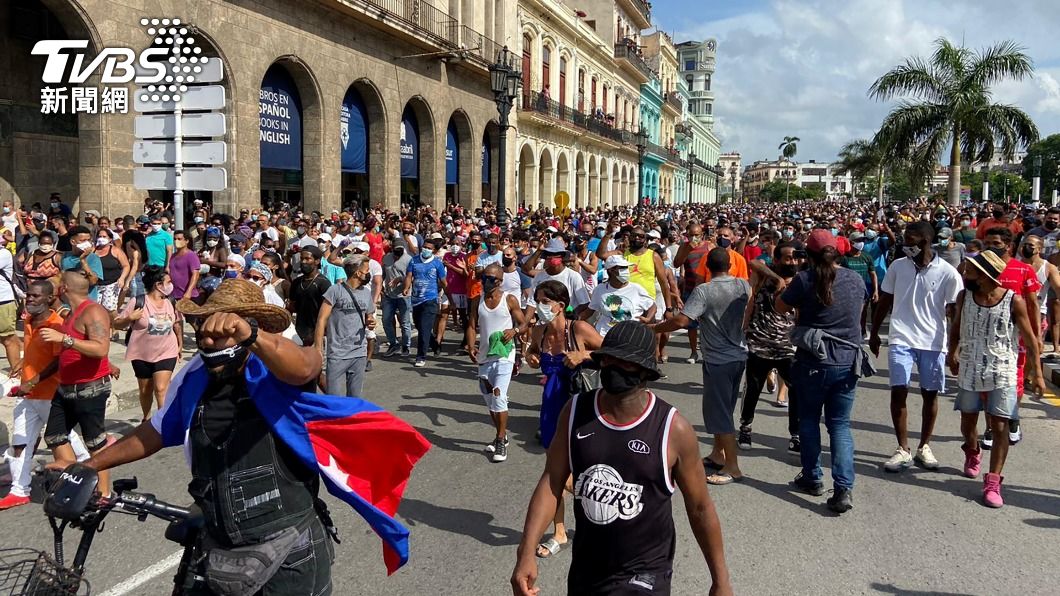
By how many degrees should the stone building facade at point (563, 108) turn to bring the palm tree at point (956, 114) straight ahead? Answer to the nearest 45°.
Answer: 0° — it already faces it

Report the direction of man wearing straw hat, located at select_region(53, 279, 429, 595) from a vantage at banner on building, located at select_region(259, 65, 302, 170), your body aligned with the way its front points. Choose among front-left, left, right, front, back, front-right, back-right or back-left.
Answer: front-right

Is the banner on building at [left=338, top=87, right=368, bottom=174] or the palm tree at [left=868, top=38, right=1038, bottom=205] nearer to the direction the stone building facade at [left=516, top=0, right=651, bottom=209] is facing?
the palm tree

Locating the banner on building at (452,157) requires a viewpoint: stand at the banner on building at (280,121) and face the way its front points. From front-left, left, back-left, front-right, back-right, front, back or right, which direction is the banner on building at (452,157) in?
left

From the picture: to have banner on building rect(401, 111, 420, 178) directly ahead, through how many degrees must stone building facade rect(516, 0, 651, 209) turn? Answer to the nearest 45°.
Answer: approximately 45° to its right

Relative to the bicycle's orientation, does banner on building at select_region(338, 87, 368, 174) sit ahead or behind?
behind

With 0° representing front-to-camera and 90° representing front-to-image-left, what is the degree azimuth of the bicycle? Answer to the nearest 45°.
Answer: approximately 45°

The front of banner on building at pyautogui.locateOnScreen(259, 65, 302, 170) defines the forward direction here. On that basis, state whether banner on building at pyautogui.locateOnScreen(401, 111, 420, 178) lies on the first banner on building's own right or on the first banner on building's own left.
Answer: on the first banner on building's own left

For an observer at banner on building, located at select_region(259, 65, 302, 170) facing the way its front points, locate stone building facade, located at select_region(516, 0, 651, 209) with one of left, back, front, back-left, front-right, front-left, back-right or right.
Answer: left

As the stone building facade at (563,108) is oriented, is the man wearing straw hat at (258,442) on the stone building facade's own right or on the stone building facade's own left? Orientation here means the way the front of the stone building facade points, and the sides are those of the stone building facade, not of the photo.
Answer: on the stone building facade's own right

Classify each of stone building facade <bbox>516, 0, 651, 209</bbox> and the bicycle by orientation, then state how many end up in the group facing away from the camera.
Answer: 0

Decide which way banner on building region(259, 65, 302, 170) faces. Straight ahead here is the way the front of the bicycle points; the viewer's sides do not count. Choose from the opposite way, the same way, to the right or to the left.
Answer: to the left

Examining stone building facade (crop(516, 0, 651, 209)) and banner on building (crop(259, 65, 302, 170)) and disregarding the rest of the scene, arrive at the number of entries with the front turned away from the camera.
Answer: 0

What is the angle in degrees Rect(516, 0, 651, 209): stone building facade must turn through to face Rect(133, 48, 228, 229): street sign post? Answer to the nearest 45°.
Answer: approximately 45° to its right

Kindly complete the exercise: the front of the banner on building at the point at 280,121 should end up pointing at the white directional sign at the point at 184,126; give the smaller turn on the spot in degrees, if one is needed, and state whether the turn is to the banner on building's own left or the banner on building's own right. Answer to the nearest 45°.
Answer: approximately 45° to the banner on building's own right

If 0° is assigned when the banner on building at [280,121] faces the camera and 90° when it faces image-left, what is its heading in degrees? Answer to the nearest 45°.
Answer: approximately 315°

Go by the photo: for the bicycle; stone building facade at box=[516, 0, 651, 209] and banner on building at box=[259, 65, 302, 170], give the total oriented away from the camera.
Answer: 0

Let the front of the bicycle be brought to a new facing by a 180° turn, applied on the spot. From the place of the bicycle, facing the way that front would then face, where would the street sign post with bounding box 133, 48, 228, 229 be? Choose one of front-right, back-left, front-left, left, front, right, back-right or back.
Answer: front-left

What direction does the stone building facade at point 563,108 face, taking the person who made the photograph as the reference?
facing the viewer and to the right of the viewer
